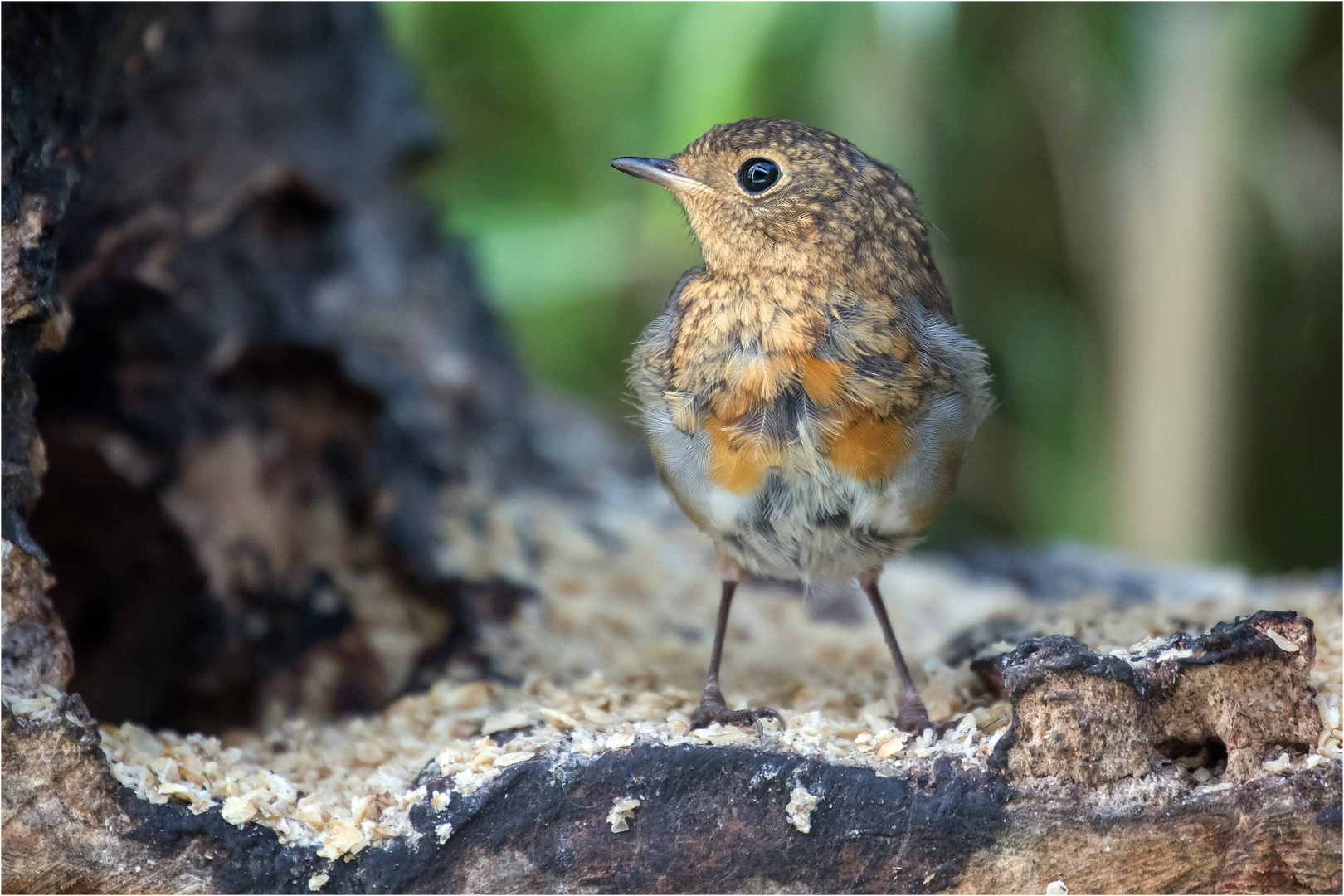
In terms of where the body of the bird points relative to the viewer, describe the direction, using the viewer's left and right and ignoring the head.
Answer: facing the viewer
